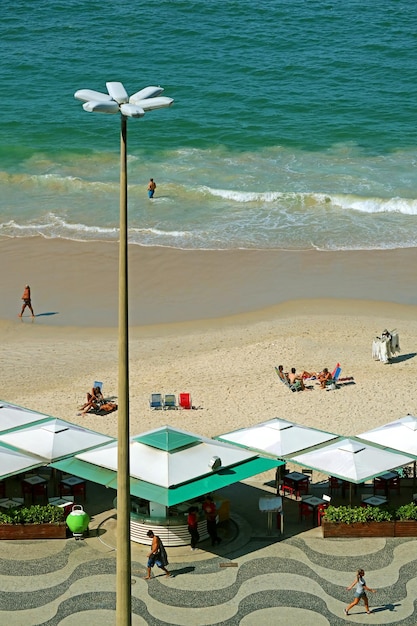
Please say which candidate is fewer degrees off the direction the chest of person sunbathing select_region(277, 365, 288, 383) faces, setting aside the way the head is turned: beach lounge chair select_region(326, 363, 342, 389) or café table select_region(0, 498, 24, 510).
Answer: the beach lounge chair

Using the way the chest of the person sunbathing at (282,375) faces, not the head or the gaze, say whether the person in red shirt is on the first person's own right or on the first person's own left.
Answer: on the first person's own right

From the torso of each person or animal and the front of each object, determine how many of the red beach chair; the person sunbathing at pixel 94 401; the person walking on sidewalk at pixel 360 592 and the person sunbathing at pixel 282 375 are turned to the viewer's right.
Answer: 2

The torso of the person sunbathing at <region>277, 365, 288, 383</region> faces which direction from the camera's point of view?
to the viewer's right

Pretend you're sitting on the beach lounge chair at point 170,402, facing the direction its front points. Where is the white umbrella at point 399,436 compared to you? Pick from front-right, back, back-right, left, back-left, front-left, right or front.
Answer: back-right

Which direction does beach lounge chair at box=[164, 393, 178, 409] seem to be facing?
toward the camera
